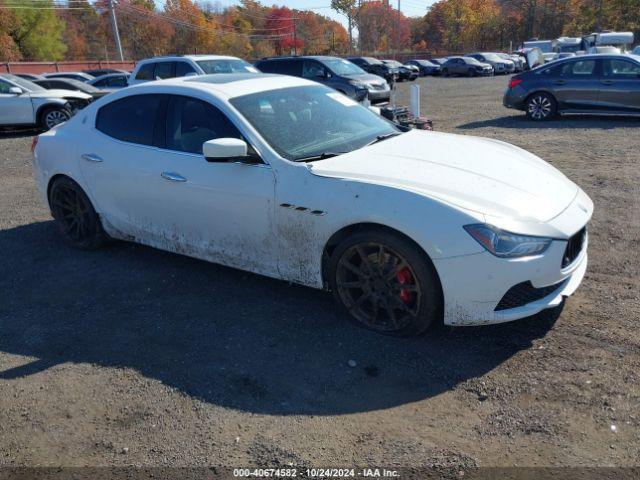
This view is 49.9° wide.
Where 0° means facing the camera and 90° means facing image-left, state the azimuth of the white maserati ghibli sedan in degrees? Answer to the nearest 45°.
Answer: approximately 315°
